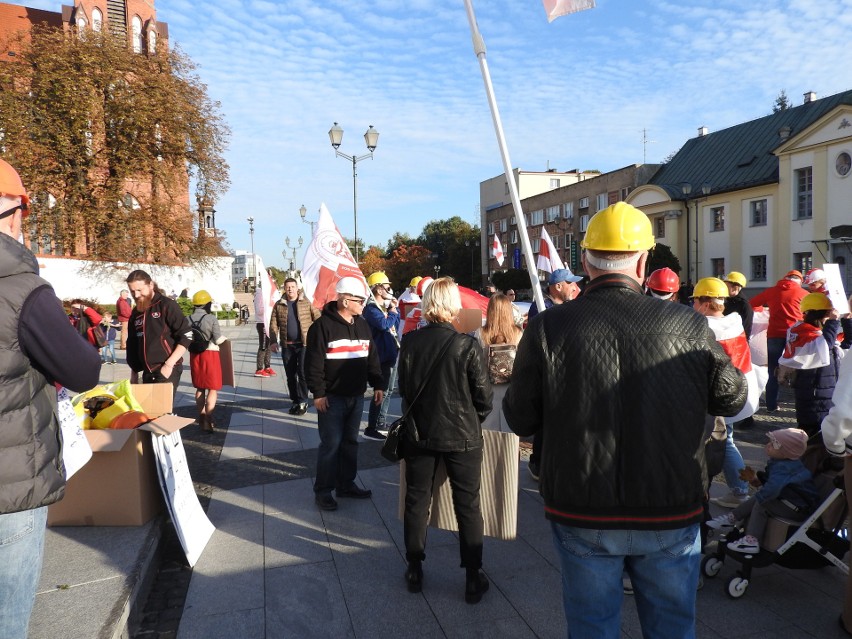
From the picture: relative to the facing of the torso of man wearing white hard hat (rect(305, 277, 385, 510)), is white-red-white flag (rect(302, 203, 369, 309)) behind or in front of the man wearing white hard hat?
behind

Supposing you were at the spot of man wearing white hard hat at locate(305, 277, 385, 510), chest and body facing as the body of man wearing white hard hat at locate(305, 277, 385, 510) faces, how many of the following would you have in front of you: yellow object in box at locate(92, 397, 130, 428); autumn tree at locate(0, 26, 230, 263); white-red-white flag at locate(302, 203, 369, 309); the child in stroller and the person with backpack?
1

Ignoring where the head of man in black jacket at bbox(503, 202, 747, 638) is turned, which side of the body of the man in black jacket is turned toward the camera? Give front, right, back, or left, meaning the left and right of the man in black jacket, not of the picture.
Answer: back

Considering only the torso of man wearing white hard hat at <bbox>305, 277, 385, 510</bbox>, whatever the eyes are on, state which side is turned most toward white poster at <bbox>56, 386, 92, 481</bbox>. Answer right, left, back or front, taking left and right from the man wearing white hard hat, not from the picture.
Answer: right

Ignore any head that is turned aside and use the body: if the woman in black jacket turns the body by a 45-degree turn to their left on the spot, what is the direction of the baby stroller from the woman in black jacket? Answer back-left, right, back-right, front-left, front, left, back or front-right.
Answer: back-right

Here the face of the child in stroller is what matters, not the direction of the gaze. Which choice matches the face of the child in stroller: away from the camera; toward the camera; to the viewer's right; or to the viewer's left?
to the viewer's left

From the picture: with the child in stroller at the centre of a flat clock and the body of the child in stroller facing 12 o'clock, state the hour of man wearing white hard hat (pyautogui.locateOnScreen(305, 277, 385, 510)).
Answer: The man wearing white hard hat is roughly at 12 o'clock from the child in stroller.

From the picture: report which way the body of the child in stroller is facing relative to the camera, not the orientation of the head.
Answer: to the viewer's left

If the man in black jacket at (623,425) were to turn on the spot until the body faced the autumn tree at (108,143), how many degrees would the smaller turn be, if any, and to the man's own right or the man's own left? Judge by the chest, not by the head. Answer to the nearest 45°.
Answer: approximately 45° to the man's own left

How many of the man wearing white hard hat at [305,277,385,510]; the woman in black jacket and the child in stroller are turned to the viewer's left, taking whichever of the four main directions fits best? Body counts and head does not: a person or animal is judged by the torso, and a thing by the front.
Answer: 1

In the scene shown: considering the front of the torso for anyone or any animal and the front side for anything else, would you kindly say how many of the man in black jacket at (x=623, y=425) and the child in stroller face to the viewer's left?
1

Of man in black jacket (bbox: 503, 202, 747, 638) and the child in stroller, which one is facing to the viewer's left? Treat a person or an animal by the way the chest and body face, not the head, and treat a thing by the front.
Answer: the child in stroller

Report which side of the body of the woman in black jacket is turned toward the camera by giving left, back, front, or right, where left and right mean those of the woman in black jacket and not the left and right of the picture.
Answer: back

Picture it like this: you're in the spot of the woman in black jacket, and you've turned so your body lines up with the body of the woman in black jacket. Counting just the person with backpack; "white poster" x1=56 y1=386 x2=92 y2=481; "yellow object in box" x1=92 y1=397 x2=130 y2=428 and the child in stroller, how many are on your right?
1

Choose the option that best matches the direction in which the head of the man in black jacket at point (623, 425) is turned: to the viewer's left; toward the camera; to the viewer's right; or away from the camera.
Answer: away from the camera

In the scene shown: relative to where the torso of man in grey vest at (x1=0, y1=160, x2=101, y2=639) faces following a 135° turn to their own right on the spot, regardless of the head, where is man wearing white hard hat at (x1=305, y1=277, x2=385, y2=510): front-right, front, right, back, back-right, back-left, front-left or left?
back-left

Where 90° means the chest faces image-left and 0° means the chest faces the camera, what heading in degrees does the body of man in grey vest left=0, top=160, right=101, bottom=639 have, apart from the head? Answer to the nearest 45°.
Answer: approximately 225°
